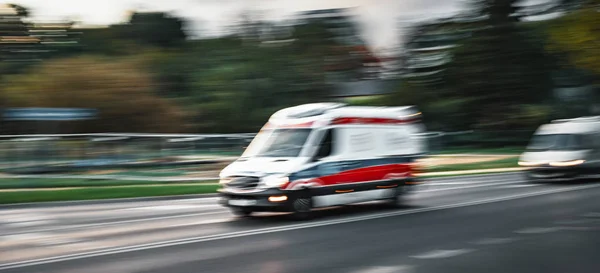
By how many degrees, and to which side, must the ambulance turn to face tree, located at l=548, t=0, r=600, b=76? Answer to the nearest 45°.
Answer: approximately 180°

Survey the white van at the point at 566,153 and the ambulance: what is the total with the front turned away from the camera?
0

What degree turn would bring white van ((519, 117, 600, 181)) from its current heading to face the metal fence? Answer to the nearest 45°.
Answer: approximately 45° to its right

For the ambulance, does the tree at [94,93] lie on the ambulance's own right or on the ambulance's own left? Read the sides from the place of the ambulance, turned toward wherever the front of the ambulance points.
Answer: on the ambulance's own right

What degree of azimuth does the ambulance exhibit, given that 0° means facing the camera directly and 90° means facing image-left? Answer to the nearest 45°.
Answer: approximately 45°

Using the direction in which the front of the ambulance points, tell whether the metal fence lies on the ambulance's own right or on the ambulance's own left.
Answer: on the ambulance's own right

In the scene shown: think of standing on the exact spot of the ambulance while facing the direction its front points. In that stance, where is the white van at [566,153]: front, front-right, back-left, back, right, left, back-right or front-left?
back

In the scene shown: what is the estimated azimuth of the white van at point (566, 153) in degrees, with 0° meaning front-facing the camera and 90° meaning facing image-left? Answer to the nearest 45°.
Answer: approximately 45°
